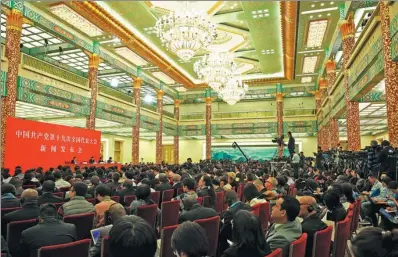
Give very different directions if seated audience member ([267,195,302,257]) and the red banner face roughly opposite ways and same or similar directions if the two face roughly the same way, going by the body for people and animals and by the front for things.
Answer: very different directions

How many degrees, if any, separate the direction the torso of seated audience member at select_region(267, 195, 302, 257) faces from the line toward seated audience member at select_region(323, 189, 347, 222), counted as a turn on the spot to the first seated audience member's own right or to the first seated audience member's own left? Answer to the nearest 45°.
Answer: approximately 90° to the first seated audience member's own right

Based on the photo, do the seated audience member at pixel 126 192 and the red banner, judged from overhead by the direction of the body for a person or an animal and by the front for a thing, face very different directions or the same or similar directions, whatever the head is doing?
very different directions

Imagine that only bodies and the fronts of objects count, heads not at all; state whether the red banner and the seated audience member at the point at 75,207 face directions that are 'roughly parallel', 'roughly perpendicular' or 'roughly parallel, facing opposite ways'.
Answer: roughly parallel, facing opposite ways

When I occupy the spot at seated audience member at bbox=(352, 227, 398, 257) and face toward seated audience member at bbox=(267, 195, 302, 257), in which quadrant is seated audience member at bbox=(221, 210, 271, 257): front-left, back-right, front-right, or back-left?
front-left

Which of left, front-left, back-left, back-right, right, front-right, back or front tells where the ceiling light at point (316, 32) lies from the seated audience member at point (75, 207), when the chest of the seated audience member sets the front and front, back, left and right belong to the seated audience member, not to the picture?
right

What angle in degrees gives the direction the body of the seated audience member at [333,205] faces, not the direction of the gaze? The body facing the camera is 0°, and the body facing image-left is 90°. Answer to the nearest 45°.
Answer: approximately 135°

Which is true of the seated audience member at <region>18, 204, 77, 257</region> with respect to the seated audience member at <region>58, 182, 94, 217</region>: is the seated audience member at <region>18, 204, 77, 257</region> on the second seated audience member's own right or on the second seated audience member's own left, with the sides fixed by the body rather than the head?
on the second seated audience member's own left

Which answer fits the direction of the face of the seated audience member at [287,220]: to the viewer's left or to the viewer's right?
to the viewer's left

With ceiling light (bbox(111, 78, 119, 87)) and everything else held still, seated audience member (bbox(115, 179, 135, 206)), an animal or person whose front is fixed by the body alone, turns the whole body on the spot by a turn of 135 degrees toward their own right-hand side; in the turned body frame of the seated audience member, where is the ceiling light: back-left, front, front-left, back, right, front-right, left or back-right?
left

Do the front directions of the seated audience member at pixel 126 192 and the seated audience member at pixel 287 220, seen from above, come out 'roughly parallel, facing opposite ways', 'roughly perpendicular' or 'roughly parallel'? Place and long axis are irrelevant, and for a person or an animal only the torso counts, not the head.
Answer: roughly parallel

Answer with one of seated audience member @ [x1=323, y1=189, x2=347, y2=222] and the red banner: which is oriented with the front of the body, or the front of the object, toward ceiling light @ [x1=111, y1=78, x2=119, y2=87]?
the seated audience member

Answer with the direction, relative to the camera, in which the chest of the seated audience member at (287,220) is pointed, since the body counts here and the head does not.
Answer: to the viewer's left

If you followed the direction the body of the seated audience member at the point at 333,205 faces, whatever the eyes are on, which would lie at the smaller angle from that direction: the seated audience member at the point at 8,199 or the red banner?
the red banner

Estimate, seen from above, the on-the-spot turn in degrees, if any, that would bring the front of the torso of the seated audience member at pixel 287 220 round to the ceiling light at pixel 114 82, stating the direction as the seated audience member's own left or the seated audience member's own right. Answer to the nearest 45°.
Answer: approximately 45° to the seated audience member's own right
